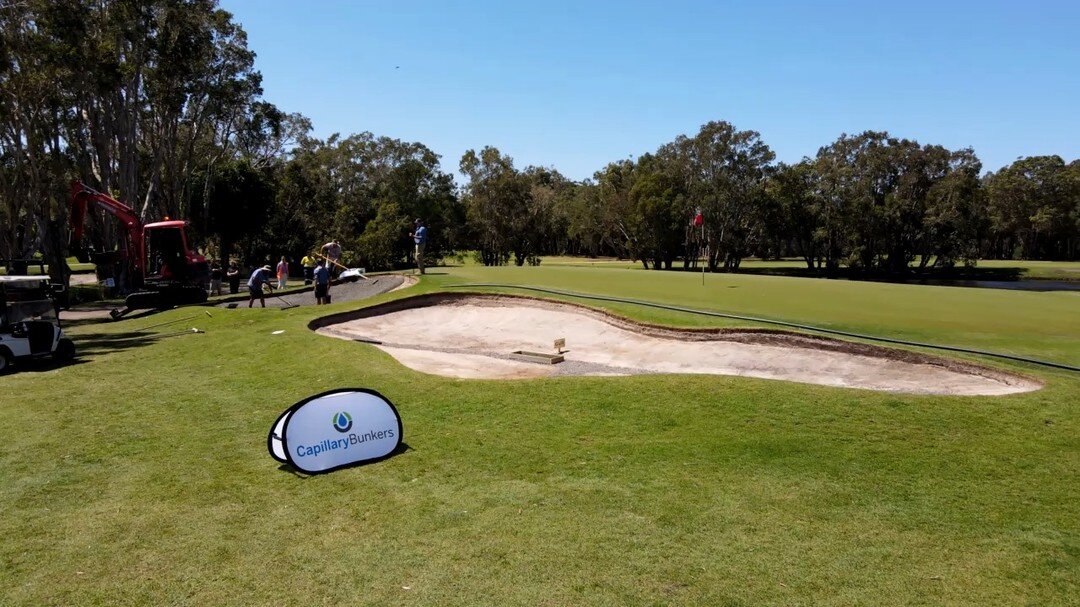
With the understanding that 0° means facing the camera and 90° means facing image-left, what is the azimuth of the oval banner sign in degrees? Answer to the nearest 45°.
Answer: approximately 315°

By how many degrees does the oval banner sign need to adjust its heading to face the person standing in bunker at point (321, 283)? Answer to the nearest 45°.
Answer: approximately 135° to its left

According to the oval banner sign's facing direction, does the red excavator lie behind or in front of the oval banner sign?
behind
